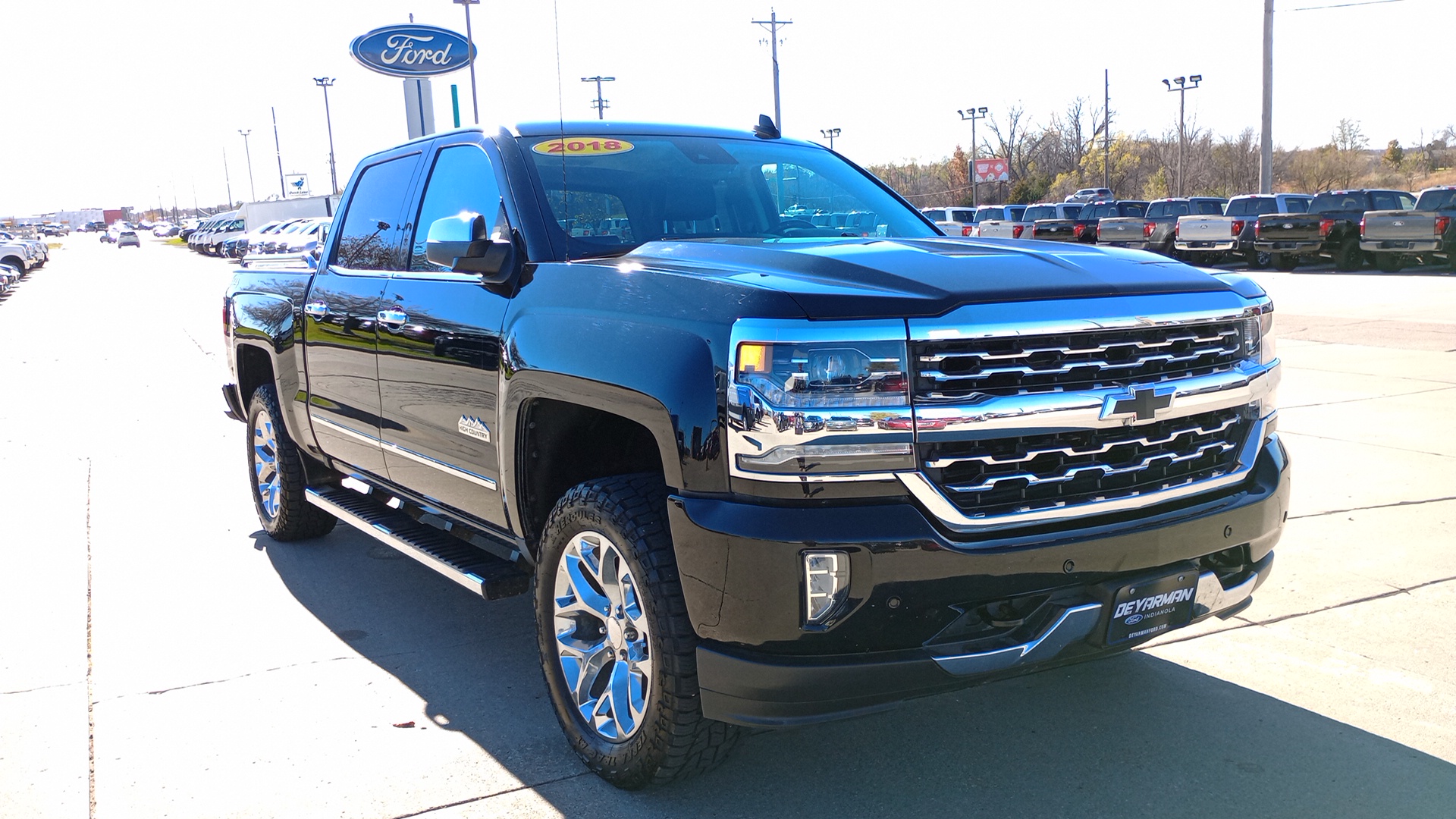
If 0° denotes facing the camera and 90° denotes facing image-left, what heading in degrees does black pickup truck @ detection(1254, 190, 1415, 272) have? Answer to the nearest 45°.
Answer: approximately 225°

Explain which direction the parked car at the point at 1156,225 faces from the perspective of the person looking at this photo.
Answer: facing away from the viewer and to the right of the viewer

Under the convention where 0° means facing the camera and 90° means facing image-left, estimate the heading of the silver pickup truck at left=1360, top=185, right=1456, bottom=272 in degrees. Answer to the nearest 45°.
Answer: approximately 225°

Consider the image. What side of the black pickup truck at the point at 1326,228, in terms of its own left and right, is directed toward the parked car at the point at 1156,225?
left

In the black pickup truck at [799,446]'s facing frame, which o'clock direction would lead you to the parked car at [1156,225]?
The parked car is roughly at 8 o'clock from the black pickup truck.

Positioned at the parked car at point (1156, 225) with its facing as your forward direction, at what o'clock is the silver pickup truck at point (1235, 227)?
The silver pickup truck is roughly at 3 o'clock from the parked car.

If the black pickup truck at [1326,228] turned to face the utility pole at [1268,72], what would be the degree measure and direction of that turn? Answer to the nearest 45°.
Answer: approximately 45° to its left

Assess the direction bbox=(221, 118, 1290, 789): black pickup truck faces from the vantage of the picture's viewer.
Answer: facing the viewer and to the right of the viewer

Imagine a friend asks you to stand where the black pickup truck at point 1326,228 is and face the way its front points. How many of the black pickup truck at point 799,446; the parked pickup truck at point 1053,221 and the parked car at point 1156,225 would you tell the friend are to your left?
2
